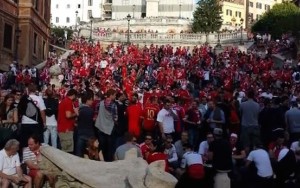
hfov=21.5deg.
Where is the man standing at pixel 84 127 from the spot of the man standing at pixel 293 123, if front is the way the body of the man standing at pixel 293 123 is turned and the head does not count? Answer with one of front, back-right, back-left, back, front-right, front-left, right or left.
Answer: back-left

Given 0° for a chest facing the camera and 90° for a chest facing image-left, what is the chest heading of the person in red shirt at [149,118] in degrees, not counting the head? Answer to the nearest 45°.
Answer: approximately 180°

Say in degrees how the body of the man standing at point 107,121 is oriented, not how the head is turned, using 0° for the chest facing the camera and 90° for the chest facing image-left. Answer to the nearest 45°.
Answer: approximately 225°

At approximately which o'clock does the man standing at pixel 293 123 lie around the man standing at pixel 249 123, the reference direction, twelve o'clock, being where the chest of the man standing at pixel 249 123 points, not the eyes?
the man standing at pixel 293 123 is roughly at 3 o'clock from the man standing at pixel 249 123.

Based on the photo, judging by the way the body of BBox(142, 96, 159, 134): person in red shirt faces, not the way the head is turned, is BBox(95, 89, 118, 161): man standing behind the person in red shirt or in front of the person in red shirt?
behind

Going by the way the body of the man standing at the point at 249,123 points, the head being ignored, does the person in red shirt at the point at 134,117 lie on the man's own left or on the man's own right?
on the man's own left

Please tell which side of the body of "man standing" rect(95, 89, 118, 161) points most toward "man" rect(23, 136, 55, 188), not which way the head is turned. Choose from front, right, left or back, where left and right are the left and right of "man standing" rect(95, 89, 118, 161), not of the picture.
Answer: back
